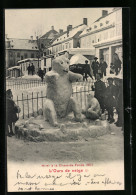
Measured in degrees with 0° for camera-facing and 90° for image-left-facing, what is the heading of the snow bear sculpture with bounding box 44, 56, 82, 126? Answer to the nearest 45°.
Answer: approximately 315°
